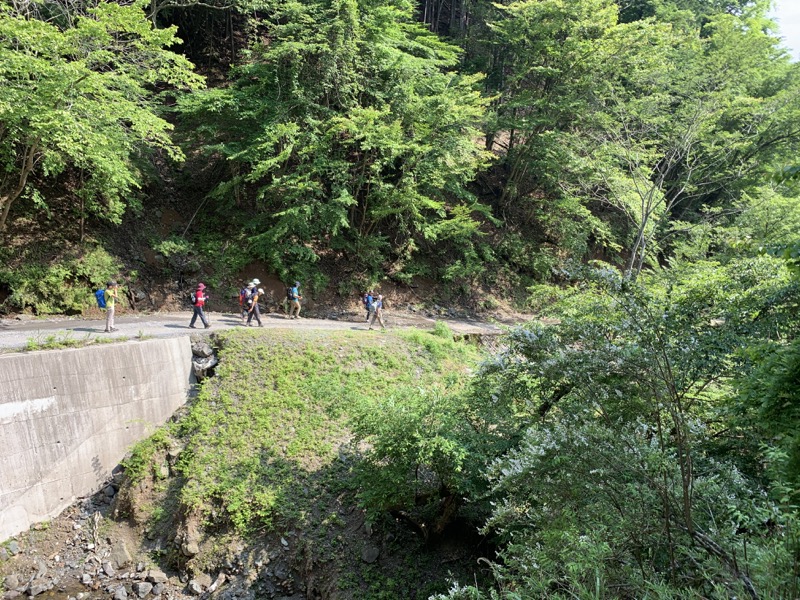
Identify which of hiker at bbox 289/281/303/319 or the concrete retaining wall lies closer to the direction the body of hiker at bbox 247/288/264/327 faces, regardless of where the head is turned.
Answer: the hiker

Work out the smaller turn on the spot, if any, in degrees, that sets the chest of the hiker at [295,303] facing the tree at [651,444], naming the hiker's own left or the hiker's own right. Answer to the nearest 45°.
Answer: approximately 90° to the hiker's own right

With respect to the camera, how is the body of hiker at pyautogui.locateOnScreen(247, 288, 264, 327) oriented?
to the viewer's right

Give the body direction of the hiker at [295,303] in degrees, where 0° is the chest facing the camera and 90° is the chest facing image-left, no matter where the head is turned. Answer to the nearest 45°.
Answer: approximately 270°

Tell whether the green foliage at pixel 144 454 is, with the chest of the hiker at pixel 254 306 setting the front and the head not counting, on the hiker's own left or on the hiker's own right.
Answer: on the hiker's own right
